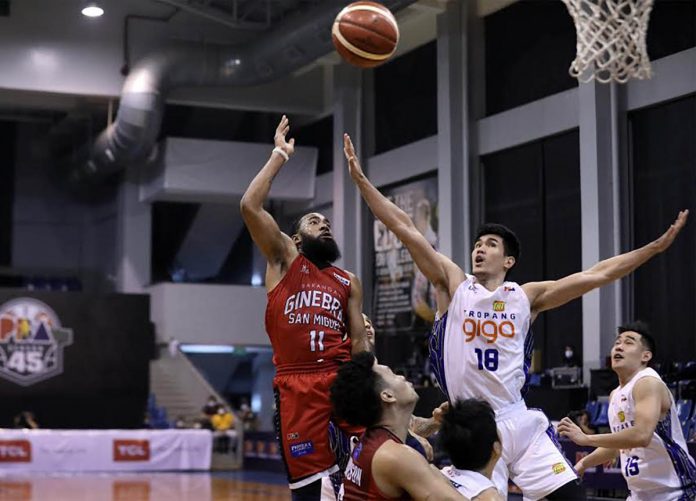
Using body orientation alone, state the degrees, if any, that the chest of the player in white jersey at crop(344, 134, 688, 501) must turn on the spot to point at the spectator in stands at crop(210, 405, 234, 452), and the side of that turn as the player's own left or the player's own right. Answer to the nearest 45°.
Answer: approximately 180°

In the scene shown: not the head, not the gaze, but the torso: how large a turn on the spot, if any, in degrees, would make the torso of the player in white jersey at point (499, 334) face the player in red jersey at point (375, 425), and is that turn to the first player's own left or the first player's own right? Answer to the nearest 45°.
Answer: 0° — they already face them

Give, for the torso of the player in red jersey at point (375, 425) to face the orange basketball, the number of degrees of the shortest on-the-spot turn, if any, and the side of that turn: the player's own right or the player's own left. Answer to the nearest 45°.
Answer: approximately 45° to the player's own left

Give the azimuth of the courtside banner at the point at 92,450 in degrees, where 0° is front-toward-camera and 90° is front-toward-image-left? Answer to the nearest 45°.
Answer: approximately 0°

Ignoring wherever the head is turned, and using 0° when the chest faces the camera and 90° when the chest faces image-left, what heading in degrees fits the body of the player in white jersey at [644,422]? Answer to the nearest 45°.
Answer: approximately 45°

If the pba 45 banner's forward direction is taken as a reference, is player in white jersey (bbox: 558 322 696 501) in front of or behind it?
in front

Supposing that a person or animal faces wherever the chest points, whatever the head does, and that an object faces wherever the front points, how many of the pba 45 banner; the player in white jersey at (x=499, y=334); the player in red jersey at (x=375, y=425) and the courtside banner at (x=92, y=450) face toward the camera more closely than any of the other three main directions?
3

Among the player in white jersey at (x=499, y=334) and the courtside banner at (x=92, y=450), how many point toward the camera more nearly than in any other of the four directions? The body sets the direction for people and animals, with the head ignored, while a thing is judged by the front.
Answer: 2

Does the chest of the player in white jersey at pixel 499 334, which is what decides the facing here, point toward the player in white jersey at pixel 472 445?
yes

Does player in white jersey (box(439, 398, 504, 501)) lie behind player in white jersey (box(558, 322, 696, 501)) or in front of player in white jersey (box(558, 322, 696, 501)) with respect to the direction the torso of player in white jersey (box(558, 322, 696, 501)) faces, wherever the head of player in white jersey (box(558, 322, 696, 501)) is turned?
in front

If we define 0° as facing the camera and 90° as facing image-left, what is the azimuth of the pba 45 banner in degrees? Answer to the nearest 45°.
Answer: approximately 0°

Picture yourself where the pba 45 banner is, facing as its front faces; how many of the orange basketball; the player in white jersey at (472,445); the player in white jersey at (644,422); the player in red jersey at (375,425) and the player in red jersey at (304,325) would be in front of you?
5
